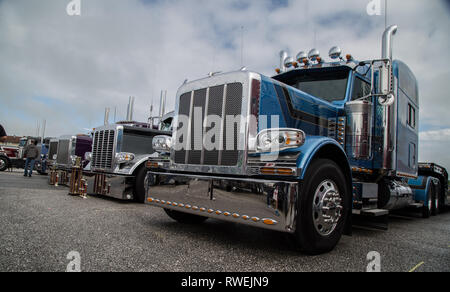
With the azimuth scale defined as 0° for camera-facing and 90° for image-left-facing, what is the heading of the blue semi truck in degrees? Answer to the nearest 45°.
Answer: approximately 45°
